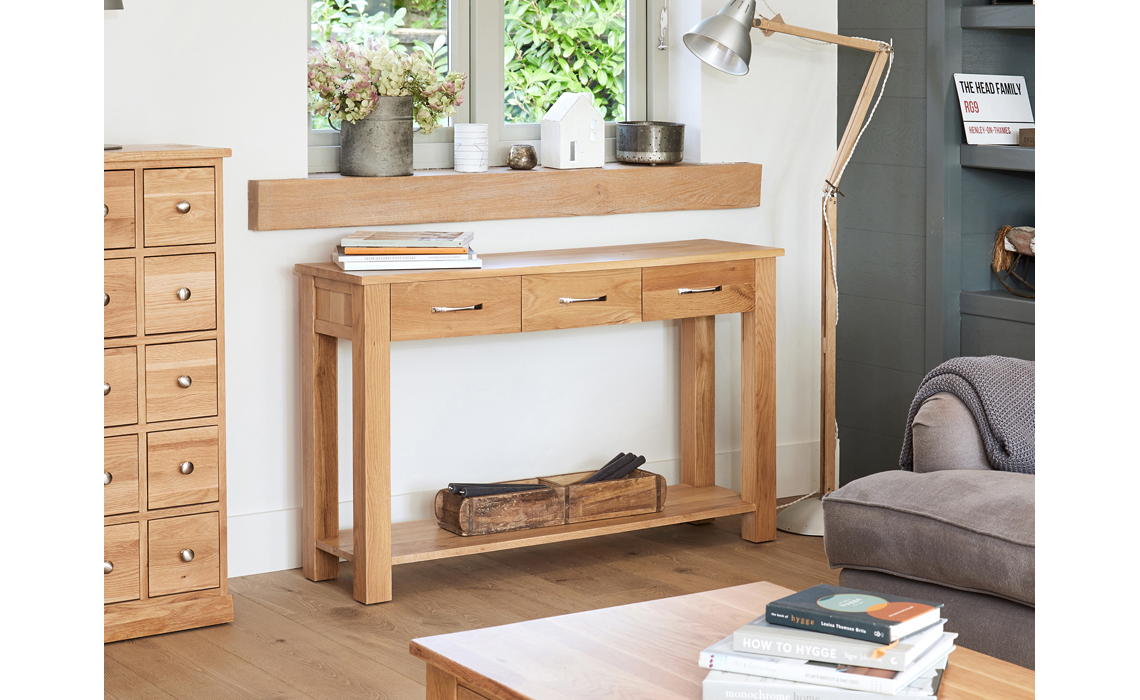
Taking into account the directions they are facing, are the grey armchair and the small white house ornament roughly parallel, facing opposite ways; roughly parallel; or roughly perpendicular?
roughly perpendicular

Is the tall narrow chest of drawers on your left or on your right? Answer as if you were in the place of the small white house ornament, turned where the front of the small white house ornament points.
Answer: on your right

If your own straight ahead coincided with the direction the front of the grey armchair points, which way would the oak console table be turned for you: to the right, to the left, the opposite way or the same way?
to the left

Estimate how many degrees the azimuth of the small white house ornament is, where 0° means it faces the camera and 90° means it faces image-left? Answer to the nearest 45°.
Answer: approximately 315°
